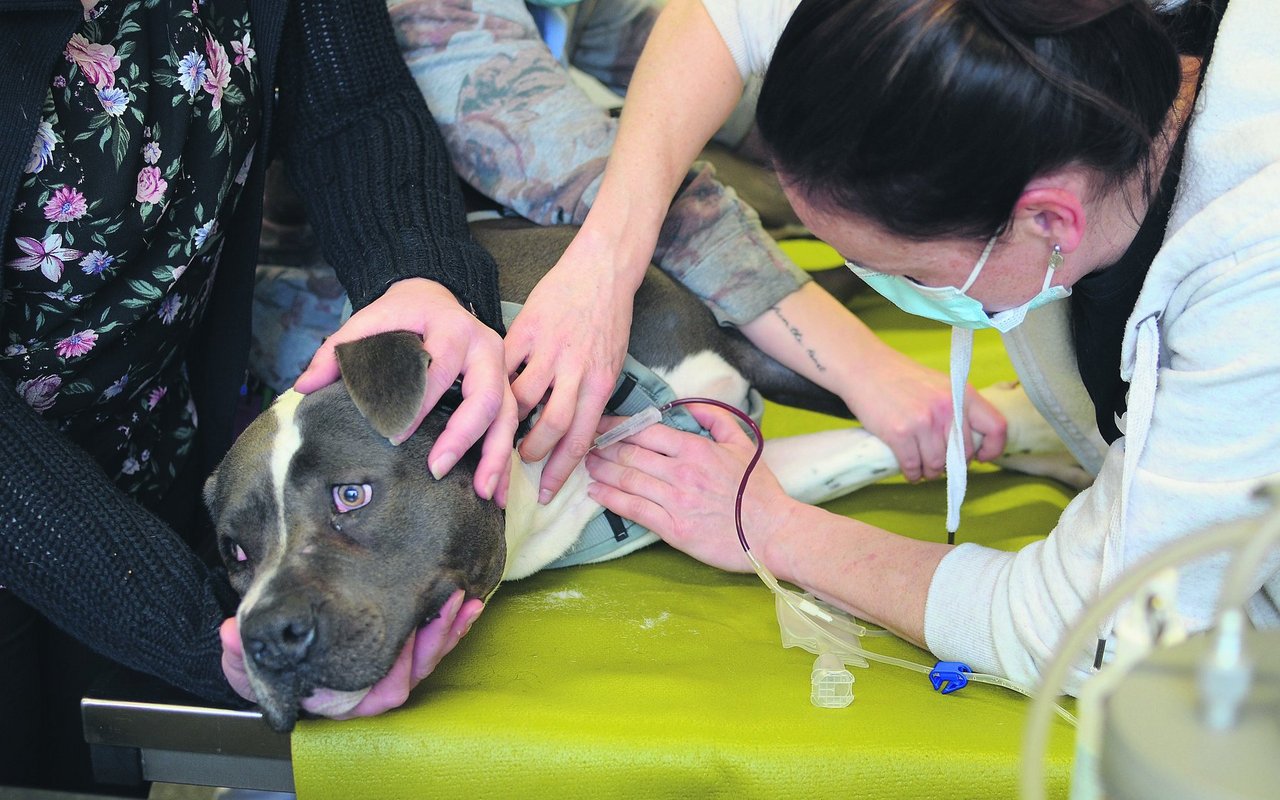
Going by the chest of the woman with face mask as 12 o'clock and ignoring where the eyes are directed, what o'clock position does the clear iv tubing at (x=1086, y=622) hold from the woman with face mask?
The clear iv tubing is roughly at 9 o'clock from the woman with face mask.

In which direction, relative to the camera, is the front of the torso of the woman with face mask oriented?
to the viewer's left

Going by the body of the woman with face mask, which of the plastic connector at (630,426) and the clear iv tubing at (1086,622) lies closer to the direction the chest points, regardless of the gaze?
the plastic connector
